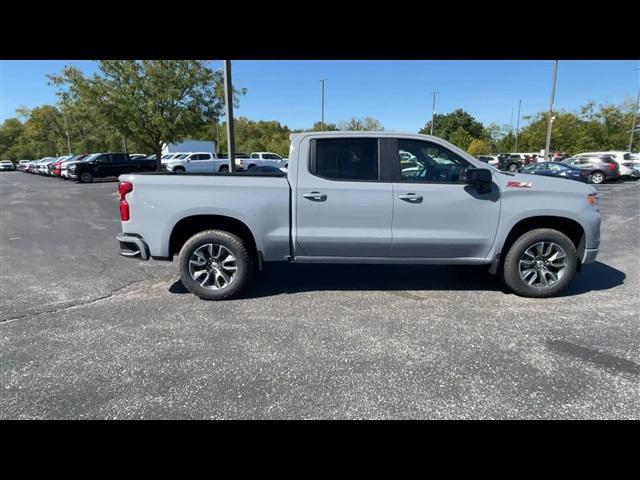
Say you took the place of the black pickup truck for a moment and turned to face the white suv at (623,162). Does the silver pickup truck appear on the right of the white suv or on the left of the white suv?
right

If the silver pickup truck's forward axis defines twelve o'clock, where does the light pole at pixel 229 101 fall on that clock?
The light pole is roughly at 8 o'clock from the silver pickup truck.

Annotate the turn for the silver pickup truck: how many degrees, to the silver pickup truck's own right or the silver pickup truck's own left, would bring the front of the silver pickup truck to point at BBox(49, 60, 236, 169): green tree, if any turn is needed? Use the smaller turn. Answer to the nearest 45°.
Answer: approximately 135° to the silver pickup truck's own left

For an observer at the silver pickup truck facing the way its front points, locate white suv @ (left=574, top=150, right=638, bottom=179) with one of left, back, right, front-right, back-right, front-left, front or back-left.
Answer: front-left

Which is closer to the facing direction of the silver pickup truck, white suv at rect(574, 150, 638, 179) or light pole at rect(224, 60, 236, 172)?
the white suv

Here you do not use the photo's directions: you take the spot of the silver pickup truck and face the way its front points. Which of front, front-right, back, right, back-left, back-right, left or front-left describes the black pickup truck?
back-left

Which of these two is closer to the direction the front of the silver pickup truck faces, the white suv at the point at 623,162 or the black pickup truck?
the white suv

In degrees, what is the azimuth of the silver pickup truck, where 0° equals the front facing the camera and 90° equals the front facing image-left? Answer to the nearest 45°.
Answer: approximately 270°

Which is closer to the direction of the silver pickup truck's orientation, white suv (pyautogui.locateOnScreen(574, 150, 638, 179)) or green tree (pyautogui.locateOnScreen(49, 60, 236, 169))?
the white suv
